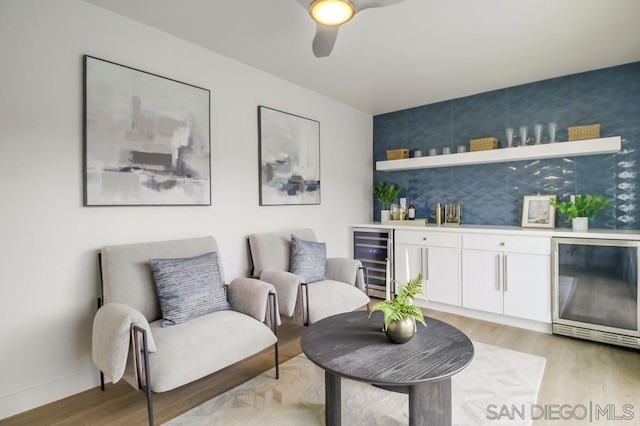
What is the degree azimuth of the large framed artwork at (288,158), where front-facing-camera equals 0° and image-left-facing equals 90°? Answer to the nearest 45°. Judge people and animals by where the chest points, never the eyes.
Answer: approximately 315°

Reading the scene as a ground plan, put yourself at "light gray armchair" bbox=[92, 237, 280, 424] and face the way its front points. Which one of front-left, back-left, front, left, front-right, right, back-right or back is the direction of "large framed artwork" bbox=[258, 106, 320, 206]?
left

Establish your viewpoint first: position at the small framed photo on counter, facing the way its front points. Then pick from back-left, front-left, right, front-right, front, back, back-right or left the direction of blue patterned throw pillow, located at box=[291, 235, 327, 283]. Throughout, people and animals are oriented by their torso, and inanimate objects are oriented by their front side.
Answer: front-right

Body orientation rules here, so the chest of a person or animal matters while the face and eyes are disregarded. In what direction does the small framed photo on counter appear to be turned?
toward the camera

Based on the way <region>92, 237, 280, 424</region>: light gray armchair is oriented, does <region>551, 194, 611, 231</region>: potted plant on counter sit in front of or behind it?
in front

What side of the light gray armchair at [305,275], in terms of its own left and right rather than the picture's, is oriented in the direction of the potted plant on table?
front

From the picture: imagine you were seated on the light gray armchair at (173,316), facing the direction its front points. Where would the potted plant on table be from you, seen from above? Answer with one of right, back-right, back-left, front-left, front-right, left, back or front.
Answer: front

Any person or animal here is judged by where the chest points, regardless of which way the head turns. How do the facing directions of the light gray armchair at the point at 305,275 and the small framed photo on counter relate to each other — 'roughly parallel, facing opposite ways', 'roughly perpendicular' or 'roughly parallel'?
roughly perpendicular

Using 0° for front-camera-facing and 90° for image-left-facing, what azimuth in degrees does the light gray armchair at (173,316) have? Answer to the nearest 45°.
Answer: approximately 315°

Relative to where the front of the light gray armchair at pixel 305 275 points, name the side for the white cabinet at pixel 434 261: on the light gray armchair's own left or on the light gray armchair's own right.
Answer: on the light gray armchair's own left

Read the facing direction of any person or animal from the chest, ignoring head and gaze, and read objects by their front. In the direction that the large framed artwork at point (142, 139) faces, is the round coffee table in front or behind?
in front

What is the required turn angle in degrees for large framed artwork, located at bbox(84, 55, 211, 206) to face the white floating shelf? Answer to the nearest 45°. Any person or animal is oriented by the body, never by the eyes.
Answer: approximately 45° to its left

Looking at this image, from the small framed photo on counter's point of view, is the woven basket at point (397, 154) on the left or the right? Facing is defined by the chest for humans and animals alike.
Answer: on its right

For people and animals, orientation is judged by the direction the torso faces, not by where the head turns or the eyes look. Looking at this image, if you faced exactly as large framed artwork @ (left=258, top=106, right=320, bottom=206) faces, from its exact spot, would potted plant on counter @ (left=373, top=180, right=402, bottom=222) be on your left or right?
on your left
